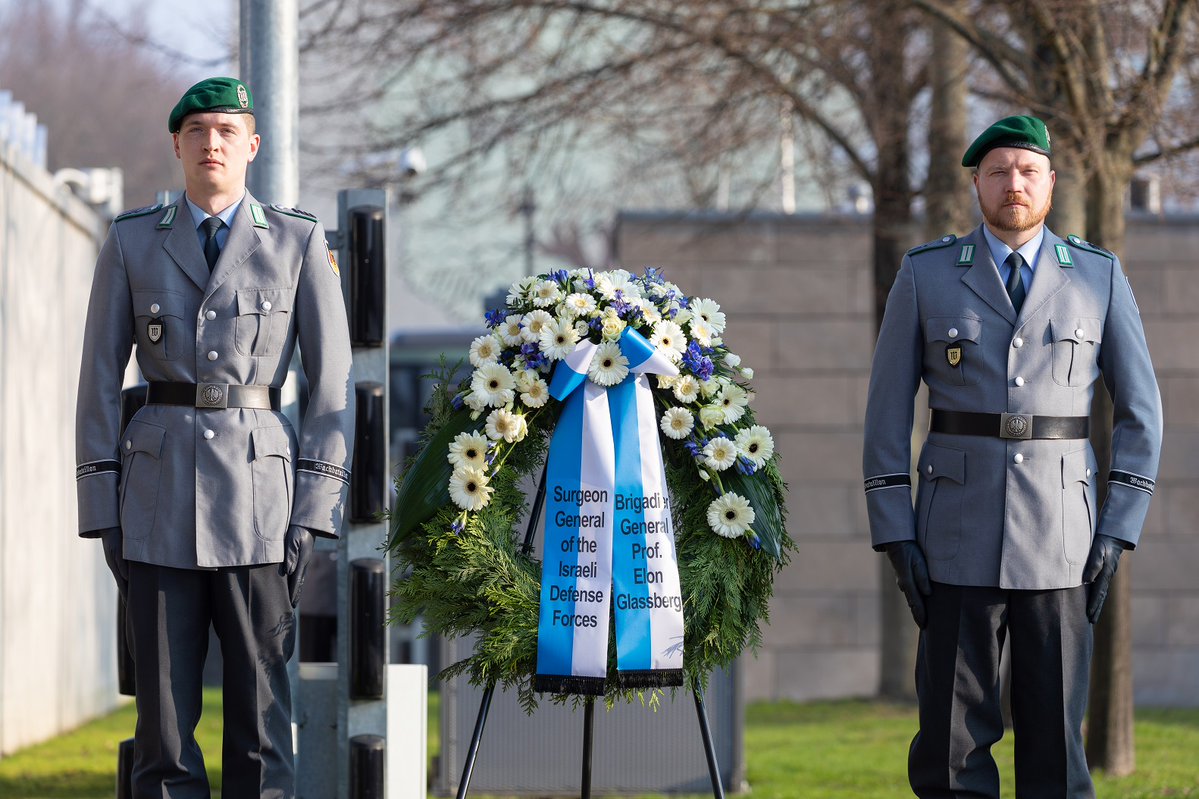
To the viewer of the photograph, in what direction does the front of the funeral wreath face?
facing the viewer

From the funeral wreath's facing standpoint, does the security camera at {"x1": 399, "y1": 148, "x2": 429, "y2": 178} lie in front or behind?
behind

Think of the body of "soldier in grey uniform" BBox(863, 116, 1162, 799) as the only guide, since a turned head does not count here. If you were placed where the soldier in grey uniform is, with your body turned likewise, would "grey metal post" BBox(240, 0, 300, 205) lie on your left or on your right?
on your right

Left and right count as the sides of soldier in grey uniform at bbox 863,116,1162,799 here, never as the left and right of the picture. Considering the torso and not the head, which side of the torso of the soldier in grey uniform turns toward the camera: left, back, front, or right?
front

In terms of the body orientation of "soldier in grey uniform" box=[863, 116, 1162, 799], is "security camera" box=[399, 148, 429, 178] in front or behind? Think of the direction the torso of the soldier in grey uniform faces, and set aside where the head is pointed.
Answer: behind

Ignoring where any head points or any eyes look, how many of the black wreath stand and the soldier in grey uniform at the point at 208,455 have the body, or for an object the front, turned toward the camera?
2

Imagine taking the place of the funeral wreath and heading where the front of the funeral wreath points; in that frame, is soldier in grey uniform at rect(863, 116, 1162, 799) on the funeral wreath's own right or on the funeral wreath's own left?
on the funeral wreath's own left
